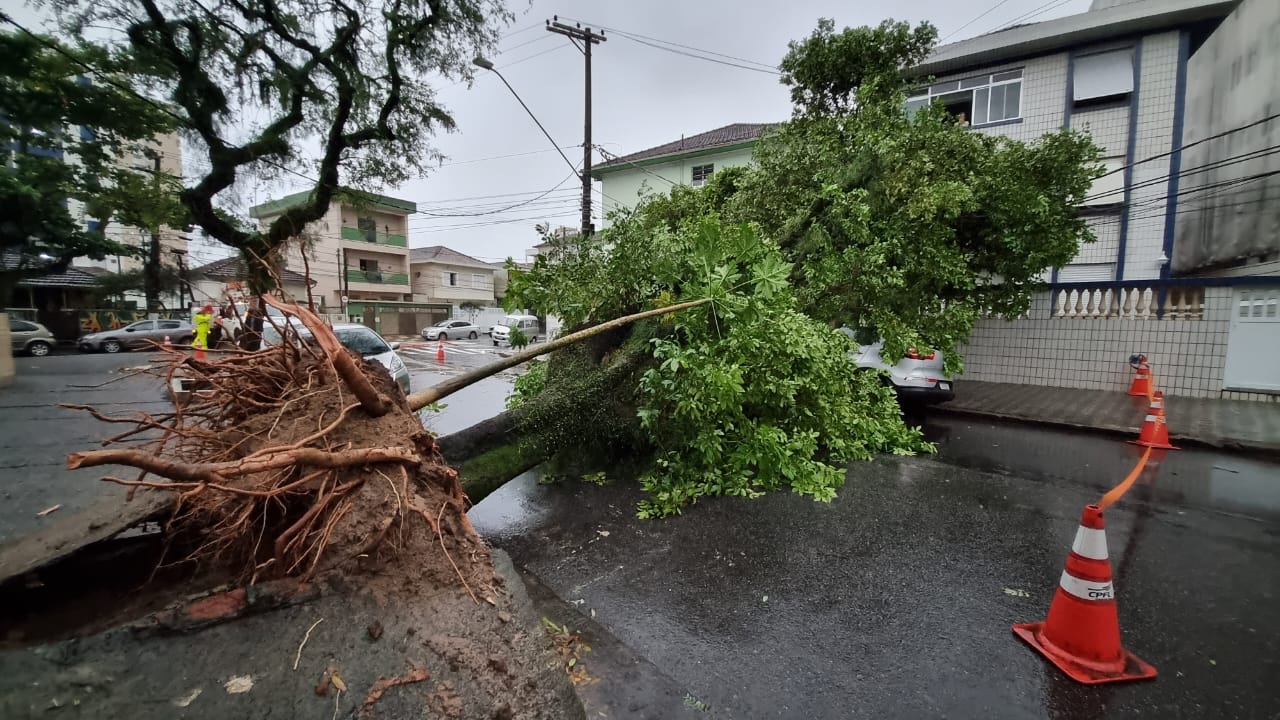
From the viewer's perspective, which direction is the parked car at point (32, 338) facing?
to the viewer's left

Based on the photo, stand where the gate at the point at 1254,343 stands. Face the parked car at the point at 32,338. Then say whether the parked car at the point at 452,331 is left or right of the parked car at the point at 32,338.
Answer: right

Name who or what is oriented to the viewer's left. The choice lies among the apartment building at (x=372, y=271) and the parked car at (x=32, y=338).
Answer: the parked car

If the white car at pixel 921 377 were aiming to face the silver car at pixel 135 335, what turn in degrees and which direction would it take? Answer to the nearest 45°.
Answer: approximately 45° to its left

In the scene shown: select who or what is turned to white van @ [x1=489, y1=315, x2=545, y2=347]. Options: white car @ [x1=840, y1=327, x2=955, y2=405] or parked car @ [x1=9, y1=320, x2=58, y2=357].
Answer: the white car

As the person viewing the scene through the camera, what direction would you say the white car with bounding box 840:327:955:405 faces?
facing away from the viewer and to the left of the viewer

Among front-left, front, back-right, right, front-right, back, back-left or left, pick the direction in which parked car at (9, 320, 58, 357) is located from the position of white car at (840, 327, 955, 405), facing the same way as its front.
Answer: front-left

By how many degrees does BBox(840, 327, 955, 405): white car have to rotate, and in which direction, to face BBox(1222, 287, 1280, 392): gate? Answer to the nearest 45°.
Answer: approximately 90° to its right

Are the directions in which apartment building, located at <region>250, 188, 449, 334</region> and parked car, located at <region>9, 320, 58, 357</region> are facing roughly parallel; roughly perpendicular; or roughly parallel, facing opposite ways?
roughly perpendicular

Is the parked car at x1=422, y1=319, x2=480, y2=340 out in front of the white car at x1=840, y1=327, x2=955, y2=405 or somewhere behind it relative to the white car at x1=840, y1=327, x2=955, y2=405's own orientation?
in front

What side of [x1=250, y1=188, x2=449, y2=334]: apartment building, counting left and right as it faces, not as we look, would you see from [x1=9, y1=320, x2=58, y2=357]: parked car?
right

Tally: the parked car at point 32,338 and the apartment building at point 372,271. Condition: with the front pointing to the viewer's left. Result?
1

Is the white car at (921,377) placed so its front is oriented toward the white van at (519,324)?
yes
